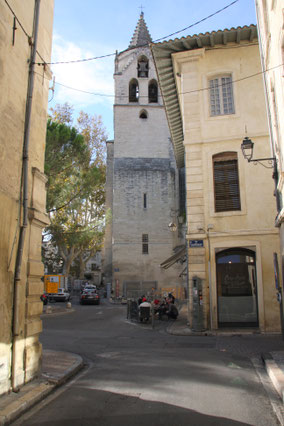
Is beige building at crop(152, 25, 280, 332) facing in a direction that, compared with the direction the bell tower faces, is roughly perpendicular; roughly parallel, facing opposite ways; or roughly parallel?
roughly parallel

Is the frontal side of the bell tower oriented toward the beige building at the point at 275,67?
yes

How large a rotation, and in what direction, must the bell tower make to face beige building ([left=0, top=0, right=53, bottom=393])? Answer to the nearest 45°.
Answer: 0° — it already faces it

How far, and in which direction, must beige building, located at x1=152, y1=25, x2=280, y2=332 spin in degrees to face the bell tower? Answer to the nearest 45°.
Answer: approximately 180°

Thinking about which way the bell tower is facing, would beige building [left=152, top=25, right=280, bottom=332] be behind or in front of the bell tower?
in front

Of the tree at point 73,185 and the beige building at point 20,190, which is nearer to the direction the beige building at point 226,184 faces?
the beige building

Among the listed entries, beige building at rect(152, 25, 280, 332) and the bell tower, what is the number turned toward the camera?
2

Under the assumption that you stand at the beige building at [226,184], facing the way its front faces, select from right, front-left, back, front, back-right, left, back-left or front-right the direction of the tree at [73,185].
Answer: back-right

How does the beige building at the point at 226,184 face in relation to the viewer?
toward the camera
